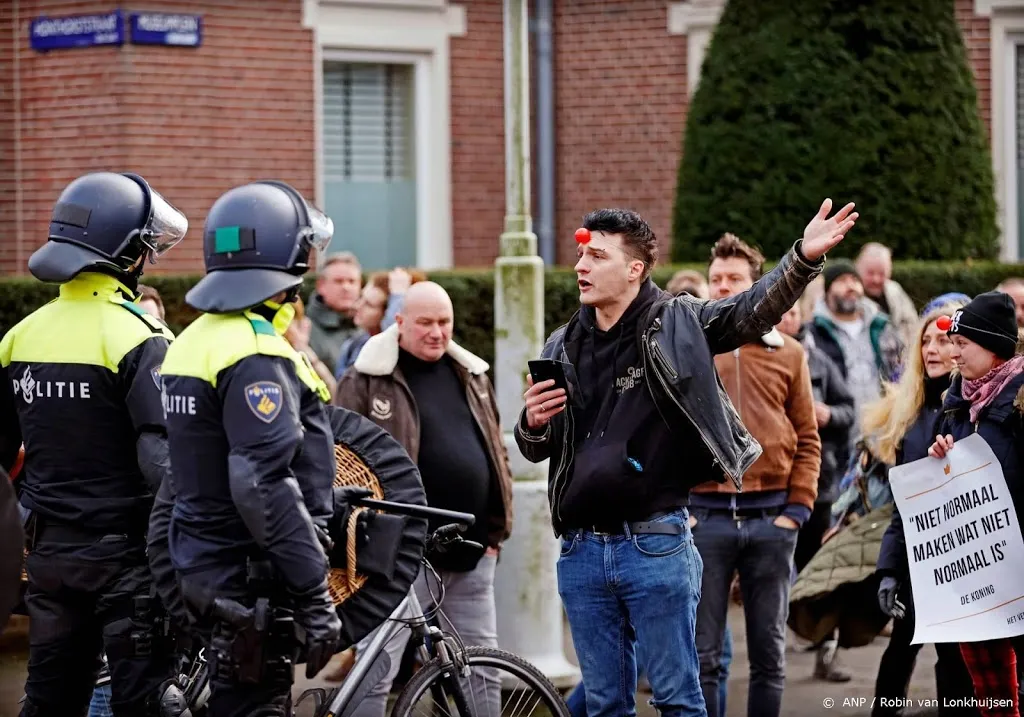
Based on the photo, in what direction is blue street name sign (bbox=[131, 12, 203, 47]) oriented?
toward the camera

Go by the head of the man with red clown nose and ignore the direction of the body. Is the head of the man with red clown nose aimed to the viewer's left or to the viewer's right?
to the viewer's left

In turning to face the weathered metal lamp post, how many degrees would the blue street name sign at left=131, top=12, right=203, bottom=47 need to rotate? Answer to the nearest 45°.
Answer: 0° — it already faces it

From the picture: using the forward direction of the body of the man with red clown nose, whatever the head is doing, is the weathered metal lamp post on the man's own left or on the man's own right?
on the man's own right

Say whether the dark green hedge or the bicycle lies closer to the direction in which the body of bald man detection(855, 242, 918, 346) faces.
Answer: the bicycle

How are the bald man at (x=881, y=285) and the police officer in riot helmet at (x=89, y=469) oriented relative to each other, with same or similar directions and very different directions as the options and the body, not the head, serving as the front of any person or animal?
very different directions

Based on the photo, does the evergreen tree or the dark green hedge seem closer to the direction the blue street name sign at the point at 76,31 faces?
the dark green hedge

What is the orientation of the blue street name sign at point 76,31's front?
toward the camera

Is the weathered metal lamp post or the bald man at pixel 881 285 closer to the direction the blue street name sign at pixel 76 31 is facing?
the weathered metal lamp post

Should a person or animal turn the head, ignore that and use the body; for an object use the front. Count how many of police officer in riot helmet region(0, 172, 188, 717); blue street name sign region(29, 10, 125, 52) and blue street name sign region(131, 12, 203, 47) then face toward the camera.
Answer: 2

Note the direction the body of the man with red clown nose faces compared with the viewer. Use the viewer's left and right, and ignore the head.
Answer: facing the viewer and to the left of the viewer

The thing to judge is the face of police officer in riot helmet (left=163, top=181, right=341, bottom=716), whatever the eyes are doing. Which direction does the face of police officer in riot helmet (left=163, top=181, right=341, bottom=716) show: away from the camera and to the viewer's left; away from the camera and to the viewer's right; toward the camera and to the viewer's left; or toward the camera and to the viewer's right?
away from the camera and to the viewer's right

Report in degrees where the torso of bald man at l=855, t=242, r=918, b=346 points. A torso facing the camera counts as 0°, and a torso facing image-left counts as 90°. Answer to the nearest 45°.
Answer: approximately 0°

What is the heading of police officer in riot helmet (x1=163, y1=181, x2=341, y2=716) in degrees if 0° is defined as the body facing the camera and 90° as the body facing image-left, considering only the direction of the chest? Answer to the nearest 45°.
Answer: approximately 225°
